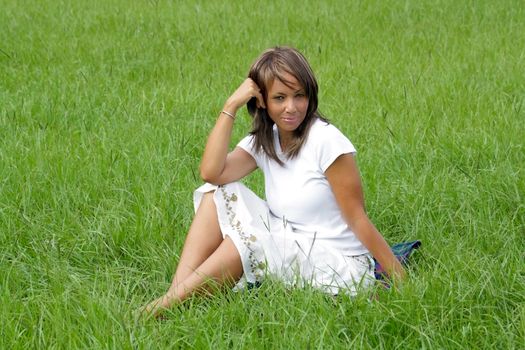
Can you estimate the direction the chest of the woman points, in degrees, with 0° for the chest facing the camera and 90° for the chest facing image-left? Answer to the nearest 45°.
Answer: approximately 45°
